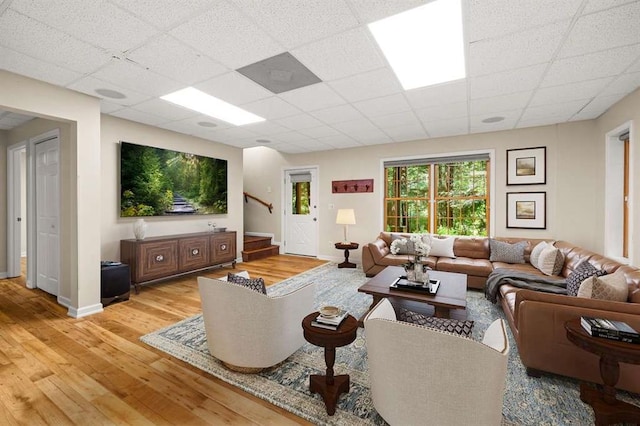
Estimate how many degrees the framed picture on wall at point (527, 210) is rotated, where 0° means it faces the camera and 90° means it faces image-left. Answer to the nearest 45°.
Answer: approximately 0°

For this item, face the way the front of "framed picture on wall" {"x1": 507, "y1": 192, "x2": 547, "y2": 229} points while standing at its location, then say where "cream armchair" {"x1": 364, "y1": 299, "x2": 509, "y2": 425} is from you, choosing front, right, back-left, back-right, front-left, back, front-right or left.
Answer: front

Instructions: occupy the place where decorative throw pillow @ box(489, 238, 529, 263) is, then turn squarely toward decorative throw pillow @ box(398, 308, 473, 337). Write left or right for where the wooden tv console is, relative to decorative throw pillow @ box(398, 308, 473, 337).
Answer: right

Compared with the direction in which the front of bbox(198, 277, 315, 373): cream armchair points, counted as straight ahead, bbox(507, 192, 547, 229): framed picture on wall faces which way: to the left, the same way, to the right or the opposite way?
the opposite way

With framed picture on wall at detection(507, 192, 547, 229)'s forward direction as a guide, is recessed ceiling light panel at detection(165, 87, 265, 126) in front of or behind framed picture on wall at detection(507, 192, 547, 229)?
in front

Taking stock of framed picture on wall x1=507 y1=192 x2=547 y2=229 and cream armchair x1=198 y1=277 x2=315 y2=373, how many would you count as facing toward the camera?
1

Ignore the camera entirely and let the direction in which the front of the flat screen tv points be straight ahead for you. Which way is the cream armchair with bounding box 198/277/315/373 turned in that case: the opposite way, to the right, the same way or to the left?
to the left

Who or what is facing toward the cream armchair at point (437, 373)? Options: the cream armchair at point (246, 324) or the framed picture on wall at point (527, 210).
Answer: the framed picture on wall

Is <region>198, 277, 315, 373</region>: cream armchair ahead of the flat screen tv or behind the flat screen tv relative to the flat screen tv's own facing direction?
ahead

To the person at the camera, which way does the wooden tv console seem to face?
facing the viewer and to the right of the viewer

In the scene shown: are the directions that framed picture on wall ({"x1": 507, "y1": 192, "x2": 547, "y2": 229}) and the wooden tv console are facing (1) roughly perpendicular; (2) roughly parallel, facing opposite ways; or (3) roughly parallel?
roughly perpendicular

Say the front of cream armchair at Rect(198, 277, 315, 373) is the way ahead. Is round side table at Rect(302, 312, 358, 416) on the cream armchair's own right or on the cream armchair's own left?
on the cream armchair's own right

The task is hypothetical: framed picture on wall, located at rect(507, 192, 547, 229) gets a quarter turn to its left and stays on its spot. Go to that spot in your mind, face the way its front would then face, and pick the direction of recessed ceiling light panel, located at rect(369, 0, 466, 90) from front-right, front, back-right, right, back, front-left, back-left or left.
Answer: right

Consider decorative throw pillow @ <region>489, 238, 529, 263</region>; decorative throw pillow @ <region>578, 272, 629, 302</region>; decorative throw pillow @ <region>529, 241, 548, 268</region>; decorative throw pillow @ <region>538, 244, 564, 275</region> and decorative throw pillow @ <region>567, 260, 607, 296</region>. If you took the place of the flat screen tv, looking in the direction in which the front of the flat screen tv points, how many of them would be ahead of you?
5

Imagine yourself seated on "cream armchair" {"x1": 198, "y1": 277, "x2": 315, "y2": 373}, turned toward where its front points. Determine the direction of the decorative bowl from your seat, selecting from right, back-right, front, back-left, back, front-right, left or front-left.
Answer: right

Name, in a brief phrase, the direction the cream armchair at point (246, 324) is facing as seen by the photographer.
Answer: facing away from the viewer and to the right of the viewer
